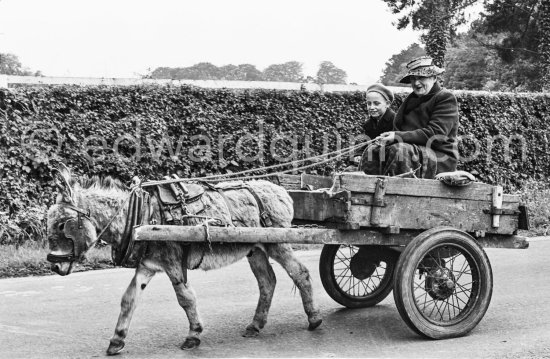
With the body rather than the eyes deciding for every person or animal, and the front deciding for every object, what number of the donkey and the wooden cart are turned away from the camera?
0

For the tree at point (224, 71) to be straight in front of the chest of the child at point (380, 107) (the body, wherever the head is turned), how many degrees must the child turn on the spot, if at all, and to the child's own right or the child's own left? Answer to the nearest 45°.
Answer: approximately 135° to the child's own right

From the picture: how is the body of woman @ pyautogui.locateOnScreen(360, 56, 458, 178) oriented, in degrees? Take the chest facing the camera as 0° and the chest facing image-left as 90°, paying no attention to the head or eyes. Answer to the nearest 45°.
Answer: approximately 45°

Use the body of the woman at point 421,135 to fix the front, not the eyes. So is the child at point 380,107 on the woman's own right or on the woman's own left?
on the woman's own right
